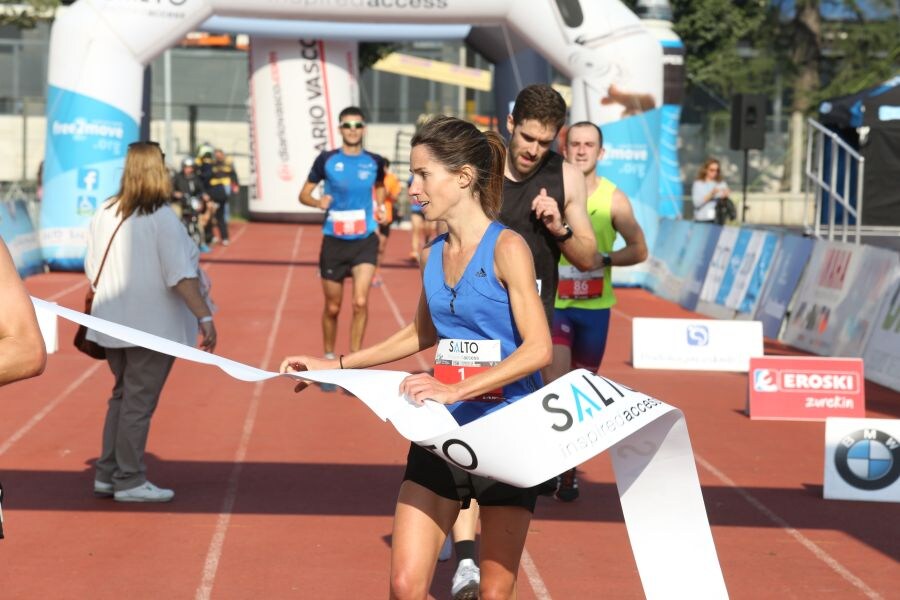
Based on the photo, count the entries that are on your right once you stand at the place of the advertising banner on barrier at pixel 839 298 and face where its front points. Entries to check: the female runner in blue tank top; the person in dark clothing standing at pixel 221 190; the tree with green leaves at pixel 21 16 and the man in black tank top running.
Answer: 2

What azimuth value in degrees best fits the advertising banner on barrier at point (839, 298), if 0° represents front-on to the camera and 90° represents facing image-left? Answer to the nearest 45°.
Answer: approximately 45°

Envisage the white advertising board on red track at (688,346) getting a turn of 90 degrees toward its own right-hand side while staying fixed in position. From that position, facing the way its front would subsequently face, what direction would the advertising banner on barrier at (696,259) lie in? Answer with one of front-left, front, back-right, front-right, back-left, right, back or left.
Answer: right

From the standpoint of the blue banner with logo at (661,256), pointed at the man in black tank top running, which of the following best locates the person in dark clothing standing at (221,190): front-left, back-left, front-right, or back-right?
back-right

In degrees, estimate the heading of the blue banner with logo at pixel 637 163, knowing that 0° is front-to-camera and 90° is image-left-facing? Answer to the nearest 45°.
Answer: approximately 0°

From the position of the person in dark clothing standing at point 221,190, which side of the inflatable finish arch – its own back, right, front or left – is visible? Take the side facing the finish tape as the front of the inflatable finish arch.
back

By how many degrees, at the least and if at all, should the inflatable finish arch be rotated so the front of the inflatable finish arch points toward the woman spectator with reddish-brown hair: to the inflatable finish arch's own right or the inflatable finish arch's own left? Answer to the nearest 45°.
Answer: approximately 135° to the inflatable finish arch's own left

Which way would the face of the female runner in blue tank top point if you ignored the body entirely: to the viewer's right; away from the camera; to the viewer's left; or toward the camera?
to the viewer's left

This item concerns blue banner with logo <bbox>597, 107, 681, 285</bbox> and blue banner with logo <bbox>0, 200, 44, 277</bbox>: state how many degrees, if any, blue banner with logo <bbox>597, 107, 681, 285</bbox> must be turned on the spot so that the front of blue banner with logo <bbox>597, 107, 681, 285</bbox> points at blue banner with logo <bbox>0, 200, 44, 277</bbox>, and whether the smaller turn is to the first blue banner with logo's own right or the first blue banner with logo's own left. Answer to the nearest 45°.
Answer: approximately 90° to the first blue banner with logo's own right

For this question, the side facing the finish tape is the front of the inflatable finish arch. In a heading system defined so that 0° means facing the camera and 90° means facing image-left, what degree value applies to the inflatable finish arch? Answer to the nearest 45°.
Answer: approximately 0°
